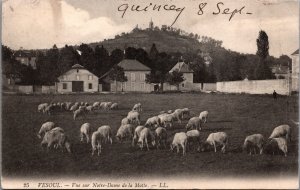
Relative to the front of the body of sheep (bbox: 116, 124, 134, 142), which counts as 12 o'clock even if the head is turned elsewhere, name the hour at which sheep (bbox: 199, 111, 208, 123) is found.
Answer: sheep (bbox: 199, 111, 208, 123) is roughly at 6 o'clock from sheep (bbox: 116, 124, 134, 142).

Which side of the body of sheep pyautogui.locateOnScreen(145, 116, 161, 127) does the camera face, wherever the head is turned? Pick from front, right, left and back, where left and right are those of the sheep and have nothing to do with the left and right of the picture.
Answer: left

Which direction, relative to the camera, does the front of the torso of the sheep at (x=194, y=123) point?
to the viewer's left

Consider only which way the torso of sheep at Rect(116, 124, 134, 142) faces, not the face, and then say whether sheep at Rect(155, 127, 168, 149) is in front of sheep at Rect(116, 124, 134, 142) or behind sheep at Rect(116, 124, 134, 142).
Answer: behind

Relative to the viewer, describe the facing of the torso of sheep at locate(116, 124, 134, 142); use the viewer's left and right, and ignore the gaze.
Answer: facing to the left of the viewer
